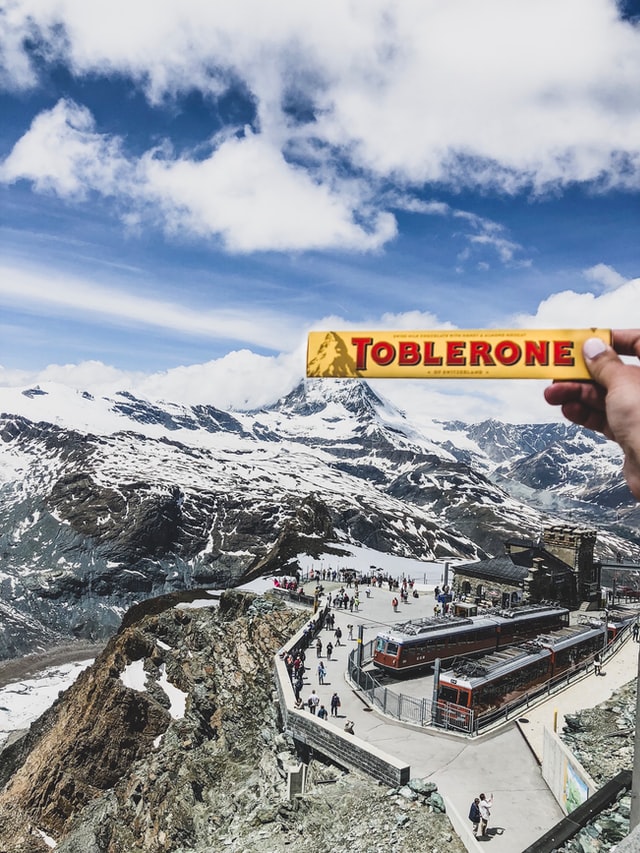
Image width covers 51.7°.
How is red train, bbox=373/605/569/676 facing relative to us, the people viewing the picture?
facing the viewer and to the left of the viewer

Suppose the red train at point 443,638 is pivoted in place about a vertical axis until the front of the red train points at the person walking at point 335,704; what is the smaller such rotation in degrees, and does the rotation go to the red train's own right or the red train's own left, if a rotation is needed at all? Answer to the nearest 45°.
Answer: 0° — it already faces them

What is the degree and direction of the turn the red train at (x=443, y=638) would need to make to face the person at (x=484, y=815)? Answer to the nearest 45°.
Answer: approximately 45° to its left

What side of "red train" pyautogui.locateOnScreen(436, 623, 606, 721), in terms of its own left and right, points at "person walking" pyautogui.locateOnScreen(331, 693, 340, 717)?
front

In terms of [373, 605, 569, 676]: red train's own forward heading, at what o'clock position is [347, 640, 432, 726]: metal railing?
The metal railing is roughly at 11 o'clock from the red train.

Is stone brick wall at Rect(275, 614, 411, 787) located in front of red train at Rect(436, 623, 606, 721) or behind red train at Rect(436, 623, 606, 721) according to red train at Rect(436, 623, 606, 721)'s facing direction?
in front

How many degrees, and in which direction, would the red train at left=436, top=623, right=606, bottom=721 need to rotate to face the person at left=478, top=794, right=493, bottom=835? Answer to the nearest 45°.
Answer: approximately 45° to its left

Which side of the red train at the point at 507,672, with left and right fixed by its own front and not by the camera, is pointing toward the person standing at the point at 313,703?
front
